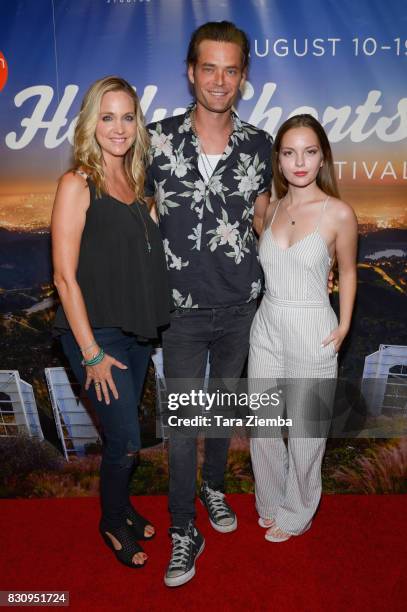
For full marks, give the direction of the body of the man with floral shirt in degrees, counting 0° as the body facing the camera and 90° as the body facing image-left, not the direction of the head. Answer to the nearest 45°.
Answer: approximately 0°

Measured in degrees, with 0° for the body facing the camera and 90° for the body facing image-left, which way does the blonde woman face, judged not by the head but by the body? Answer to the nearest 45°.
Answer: approximately 315°
